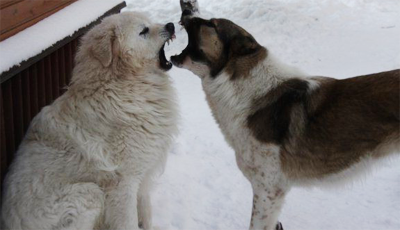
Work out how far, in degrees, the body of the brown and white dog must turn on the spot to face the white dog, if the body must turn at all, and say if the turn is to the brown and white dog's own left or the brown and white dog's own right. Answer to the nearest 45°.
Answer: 0° — it already faces it

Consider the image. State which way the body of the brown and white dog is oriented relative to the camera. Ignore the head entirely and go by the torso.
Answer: to the viewer's left

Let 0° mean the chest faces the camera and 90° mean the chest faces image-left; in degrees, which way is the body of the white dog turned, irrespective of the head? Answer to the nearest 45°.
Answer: approximately 270°

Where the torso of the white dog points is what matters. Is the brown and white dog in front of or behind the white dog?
in front
